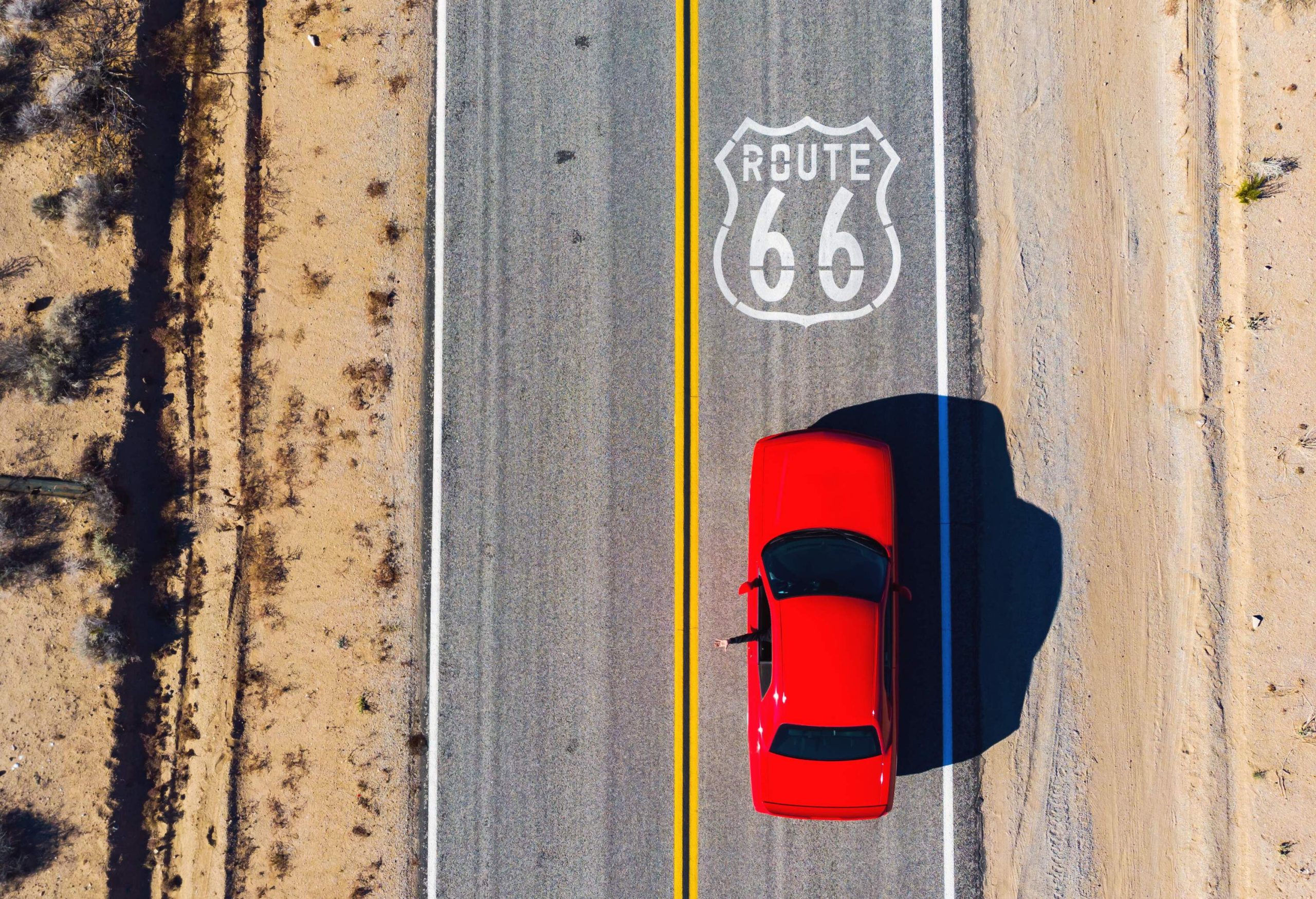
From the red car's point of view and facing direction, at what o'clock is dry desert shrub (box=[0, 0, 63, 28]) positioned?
The dry desert shrub is roughly at 9 o'clock from the red car.

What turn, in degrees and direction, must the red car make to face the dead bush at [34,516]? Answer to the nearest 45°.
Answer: approximately 90° to its left

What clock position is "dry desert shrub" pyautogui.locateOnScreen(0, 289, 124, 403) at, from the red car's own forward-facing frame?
The dry desert shrub is roughly at 9 o'clock from the red car.

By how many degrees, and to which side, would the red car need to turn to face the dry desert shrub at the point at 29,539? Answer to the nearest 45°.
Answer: approximately 90° to its left

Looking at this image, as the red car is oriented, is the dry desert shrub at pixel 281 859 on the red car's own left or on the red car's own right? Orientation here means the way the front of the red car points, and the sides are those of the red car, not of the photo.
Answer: on the red car's own left

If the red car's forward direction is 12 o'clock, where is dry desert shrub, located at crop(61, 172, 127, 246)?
The dry desert shrub is roughly at 9 o'clock from the red car.

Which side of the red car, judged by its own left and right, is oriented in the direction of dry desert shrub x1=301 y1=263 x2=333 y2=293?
left

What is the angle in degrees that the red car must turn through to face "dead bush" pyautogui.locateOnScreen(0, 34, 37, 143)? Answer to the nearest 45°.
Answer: approximately 90° to its left

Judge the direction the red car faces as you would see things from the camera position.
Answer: facing away from the viewer

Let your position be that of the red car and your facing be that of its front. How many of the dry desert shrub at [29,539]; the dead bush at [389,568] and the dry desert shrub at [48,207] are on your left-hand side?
3

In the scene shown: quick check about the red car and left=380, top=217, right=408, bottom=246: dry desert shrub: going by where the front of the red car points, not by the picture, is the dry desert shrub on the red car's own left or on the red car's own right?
on the red car's own left

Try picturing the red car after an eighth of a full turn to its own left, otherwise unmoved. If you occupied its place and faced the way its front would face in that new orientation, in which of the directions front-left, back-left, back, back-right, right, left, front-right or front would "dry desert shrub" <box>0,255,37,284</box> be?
front-left
